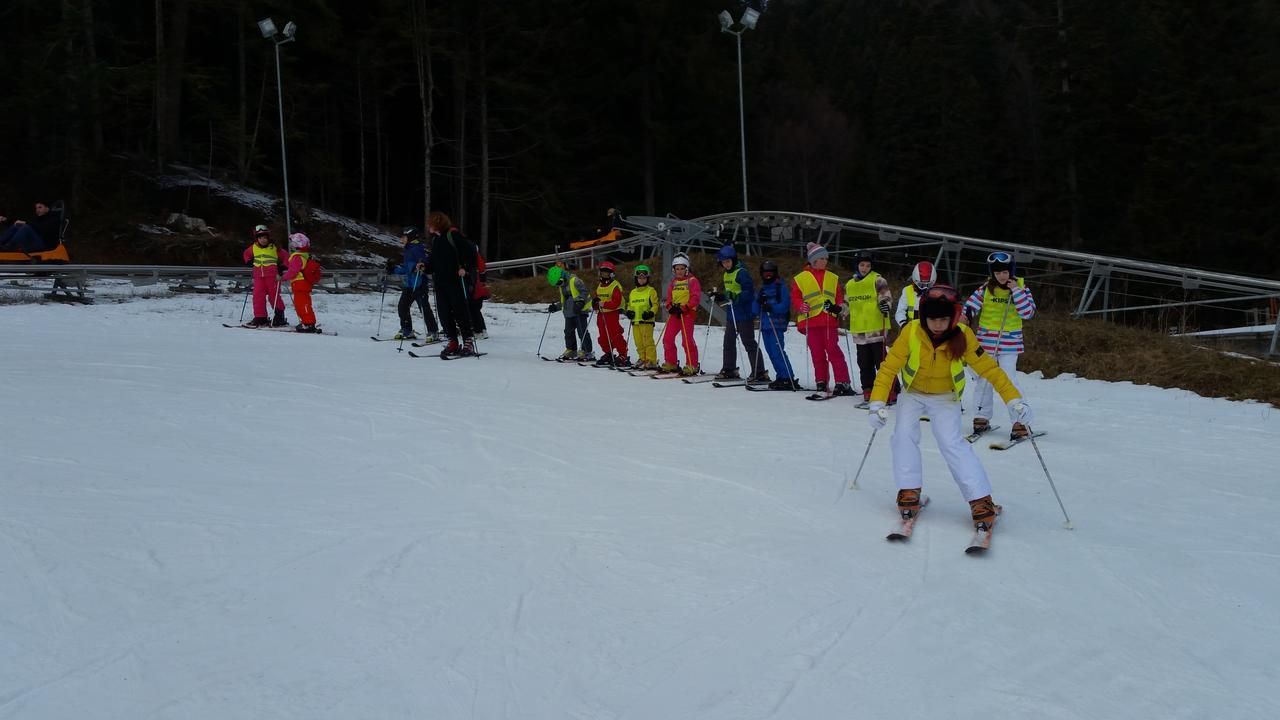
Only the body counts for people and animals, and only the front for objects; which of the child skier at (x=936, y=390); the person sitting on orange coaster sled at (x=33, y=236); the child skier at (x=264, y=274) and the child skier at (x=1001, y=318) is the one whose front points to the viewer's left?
the person sitting on orange coaster sled

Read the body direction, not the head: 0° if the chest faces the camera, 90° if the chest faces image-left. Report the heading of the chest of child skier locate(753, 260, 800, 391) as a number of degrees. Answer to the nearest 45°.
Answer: approximately 45°

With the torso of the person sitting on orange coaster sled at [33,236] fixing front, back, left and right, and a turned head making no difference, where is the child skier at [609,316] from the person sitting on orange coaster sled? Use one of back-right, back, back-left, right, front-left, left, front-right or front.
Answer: back-left

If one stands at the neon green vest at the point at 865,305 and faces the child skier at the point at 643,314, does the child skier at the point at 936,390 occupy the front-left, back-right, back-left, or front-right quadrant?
back-left

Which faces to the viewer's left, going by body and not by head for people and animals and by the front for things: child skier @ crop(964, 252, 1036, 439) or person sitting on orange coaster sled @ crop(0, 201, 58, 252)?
the person sitting on orange coaster sled
